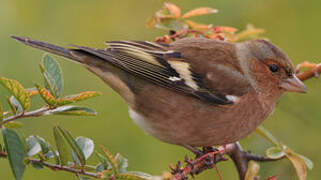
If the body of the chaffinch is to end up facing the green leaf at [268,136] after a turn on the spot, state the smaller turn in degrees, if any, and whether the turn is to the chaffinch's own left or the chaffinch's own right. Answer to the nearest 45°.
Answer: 0° — it already faces it

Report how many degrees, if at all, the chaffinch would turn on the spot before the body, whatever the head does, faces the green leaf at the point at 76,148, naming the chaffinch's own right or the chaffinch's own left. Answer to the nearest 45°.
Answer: approximately 135° to the chaffinch's own right

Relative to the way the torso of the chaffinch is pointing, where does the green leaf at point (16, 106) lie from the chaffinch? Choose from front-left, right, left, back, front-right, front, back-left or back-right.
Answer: back-right

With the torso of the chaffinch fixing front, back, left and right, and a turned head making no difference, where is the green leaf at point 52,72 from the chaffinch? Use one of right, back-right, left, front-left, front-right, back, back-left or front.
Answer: back-right

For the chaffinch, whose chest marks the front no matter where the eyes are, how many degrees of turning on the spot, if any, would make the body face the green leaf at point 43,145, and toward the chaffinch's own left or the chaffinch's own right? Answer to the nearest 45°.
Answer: approximately 135° to the chaffinch's own right

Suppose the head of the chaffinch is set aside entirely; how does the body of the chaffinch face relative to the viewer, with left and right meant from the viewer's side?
facing to the right of the viewer
